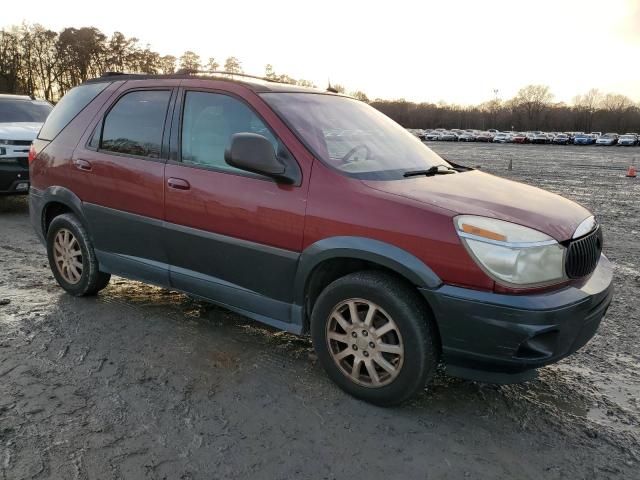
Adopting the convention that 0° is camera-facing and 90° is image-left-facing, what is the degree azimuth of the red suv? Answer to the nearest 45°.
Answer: approximately 315°

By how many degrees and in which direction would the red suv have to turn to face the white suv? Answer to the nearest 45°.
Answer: approximately 180°

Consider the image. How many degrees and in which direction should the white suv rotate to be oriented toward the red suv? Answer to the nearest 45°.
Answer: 0° — it already faces it

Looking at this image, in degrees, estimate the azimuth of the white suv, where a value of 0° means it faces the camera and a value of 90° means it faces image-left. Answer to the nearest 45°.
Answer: approximately 0°
